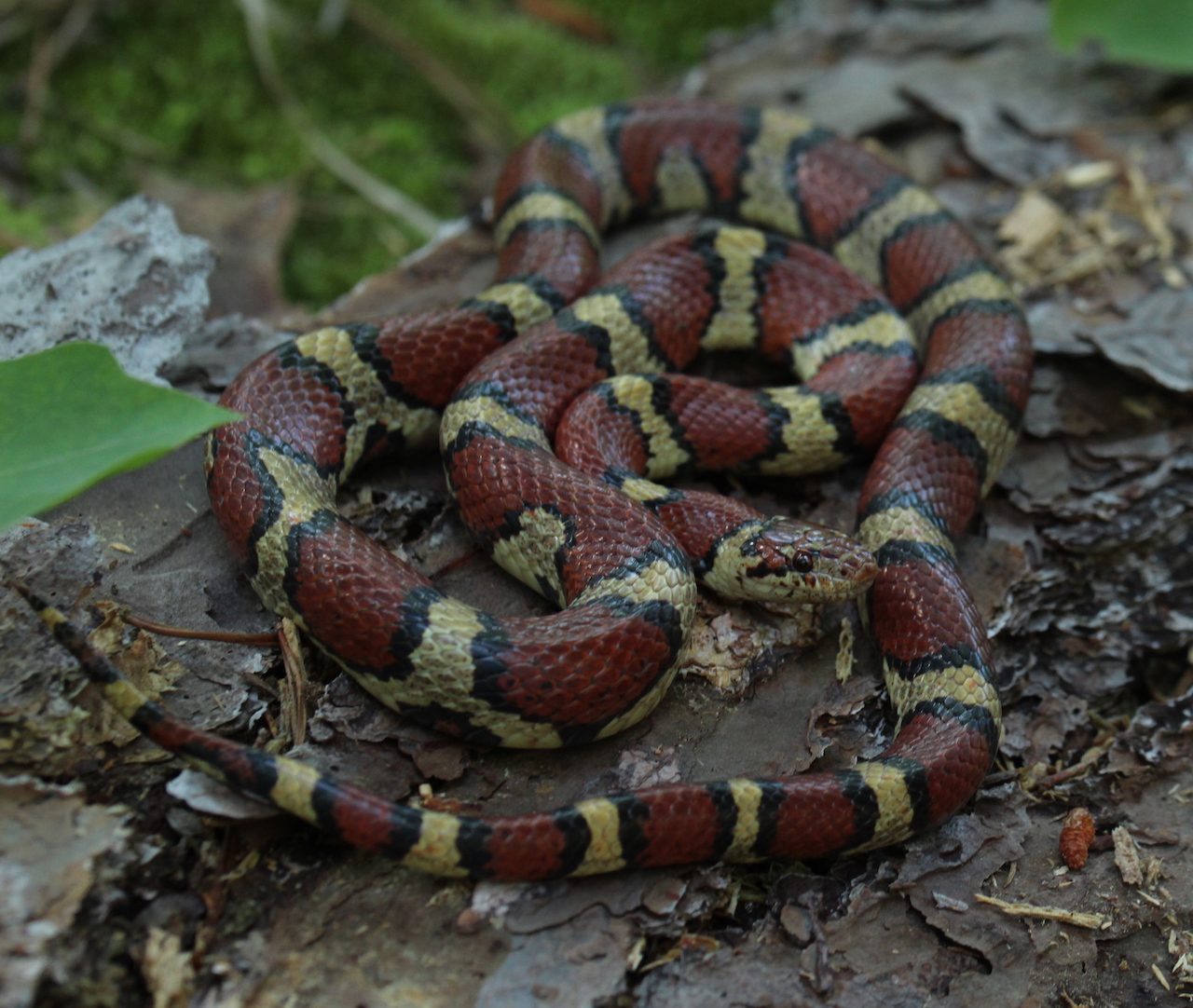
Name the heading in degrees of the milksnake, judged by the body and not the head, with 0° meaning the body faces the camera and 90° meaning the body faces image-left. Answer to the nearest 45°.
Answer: approximately 270°

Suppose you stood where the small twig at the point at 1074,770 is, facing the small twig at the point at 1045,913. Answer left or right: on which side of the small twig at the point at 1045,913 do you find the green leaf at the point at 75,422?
right

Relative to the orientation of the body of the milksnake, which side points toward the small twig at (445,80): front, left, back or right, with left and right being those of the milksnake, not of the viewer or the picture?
left

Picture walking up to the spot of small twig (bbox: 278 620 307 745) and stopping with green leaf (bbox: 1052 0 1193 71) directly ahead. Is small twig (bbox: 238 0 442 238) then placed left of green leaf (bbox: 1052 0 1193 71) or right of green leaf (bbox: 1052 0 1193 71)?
left

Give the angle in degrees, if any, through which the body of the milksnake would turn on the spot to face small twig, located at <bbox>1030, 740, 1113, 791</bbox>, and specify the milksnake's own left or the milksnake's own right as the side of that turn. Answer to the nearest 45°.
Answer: approximately 45° to the milksnake's own right

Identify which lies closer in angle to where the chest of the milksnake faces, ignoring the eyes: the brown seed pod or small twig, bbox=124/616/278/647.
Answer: the brown seed pod

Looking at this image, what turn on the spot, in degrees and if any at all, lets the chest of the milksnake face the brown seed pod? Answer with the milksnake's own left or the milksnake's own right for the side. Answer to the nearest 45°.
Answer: approximately 45° to the milksnake's own right

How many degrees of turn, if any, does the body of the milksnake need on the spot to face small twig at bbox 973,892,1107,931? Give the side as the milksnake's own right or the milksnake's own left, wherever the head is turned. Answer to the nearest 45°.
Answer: approximately 45° to the milksnake's own right
